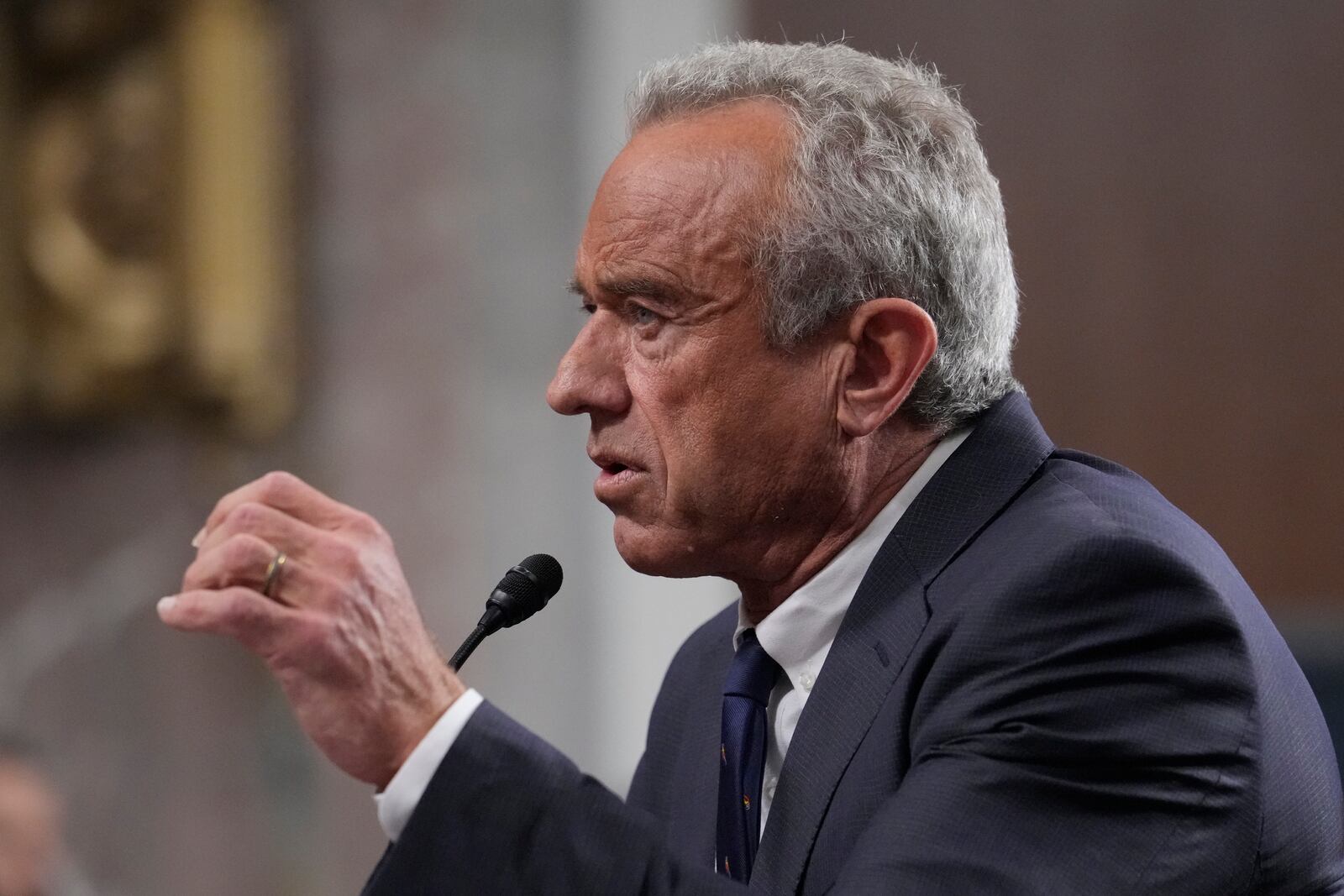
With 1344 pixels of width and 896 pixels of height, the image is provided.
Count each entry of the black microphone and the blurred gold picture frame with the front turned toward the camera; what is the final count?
1

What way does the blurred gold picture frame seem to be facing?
toward the camera

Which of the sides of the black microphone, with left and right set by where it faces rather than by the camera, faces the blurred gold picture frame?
left

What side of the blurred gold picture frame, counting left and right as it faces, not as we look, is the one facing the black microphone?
front

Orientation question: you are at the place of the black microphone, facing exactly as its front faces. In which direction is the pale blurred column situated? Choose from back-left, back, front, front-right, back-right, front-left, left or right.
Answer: left

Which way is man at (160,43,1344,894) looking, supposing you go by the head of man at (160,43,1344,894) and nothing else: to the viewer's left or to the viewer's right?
to the viewer's left

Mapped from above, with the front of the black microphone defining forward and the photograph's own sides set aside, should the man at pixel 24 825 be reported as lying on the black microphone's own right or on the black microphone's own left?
on the black microphone's own left

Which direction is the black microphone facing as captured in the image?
to the viewer's right

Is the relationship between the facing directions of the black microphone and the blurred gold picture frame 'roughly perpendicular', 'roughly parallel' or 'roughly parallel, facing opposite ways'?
roughly perpendicular
